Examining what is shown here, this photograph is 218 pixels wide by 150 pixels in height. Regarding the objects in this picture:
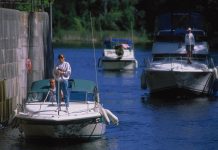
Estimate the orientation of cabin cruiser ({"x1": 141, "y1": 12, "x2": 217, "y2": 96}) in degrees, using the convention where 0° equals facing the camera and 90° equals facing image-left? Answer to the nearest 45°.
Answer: approximately 0°

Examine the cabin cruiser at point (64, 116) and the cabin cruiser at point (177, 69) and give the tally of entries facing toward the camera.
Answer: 2

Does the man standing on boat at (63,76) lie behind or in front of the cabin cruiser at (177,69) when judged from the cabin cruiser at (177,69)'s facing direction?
in front

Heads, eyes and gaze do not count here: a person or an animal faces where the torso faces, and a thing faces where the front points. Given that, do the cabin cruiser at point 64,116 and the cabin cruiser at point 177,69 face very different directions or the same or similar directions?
same or similar directions

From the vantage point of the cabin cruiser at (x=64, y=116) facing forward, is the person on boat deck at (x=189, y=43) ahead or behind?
behind

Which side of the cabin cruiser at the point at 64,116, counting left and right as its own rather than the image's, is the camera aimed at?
front

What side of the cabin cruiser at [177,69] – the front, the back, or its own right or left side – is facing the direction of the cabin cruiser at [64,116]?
front
